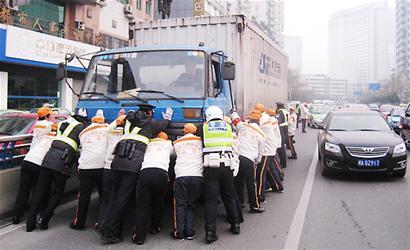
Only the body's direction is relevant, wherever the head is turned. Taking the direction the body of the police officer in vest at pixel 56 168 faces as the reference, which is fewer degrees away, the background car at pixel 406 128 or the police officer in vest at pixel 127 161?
the background car

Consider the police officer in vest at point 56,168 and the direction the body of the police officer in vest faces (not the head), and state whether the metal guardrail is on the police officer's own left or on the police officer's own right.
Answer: on the police officer's own left

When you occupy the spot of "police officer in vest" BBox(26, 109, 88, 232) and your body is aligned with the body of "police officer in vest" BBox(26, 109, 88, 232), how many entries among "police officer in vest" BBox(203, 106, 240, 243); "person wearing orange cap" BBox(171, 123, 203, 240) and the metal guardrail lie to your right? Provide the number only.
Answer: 2

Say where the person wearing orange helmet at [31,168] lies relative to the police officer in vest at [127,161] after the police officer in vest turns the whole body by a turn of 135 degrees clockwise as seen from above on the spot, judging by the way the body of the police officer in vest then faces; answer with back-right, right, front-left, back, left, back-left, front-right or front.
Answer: back-right

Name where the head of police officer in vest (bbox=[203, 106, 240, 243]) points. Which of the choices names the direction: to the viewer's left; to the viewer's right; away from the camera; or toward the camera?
away from the camera

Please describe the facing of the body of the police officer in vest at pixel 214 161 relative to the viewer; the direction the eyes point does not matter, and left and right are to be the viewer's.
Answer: facing away from the viewer

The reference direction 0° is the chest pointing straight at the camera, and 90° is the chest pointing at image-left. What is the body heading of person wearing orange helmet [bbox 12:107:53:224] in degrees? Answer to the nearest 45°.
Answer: approximately 225°

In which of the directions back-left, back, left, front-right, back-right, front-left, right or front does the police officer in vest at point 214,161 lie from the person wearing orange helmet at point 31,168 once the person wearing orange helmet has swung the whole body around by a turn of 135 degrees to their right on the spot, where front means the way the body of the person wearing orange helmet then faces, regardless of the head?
front-left

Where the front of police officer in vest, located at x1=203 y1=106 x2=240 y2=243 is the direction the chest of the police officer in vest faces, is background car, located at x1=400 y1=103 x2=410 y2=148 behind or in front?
in front

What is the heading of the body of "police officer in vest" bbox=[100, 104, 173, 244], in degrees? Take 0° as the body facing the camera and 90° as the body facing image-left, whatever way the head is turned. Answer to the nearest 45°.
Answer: approximately 225°

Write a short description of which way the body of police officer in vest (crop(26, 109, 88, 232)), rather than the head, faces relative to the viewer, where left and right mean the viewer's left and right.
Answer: facing away from the viewer and to the right of the viewer

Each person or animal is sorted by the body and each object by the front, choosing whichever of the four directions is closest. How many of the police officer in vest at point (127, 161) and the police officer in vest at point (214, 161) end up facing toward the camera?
0
